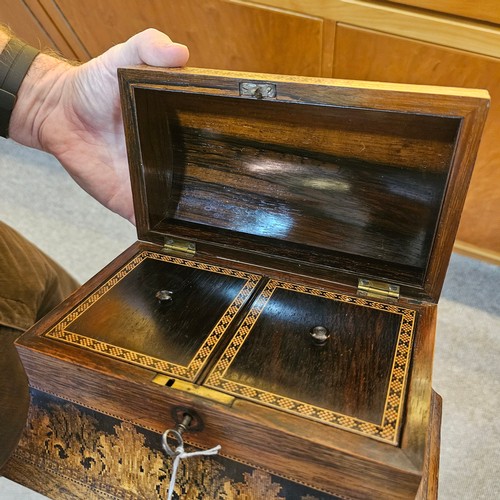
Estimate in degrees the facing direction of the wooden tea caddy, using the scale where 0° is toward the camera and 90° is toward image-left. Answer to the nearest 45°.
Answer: approximately 45°

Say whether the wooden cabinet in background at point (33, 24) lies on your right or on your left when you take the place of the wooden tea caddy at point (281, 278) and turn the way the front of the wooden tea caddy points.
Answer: on your right
